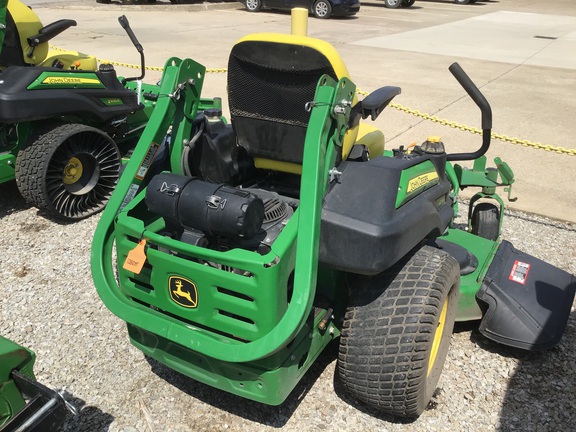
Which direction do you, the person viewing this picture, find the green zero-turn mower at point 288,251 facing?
facing away from the viewer and to the right of the viewer

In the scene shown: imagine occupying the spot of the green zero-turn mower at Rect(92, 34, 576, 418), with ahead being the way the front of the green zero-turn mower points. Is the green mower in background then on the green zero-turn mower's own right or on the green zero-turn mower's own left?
on the green zero-turn mower's own left

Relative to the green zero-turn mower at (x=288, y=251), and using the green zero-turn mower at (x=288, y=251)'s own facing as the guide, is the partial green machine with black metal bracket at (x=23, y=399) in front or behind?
behind
